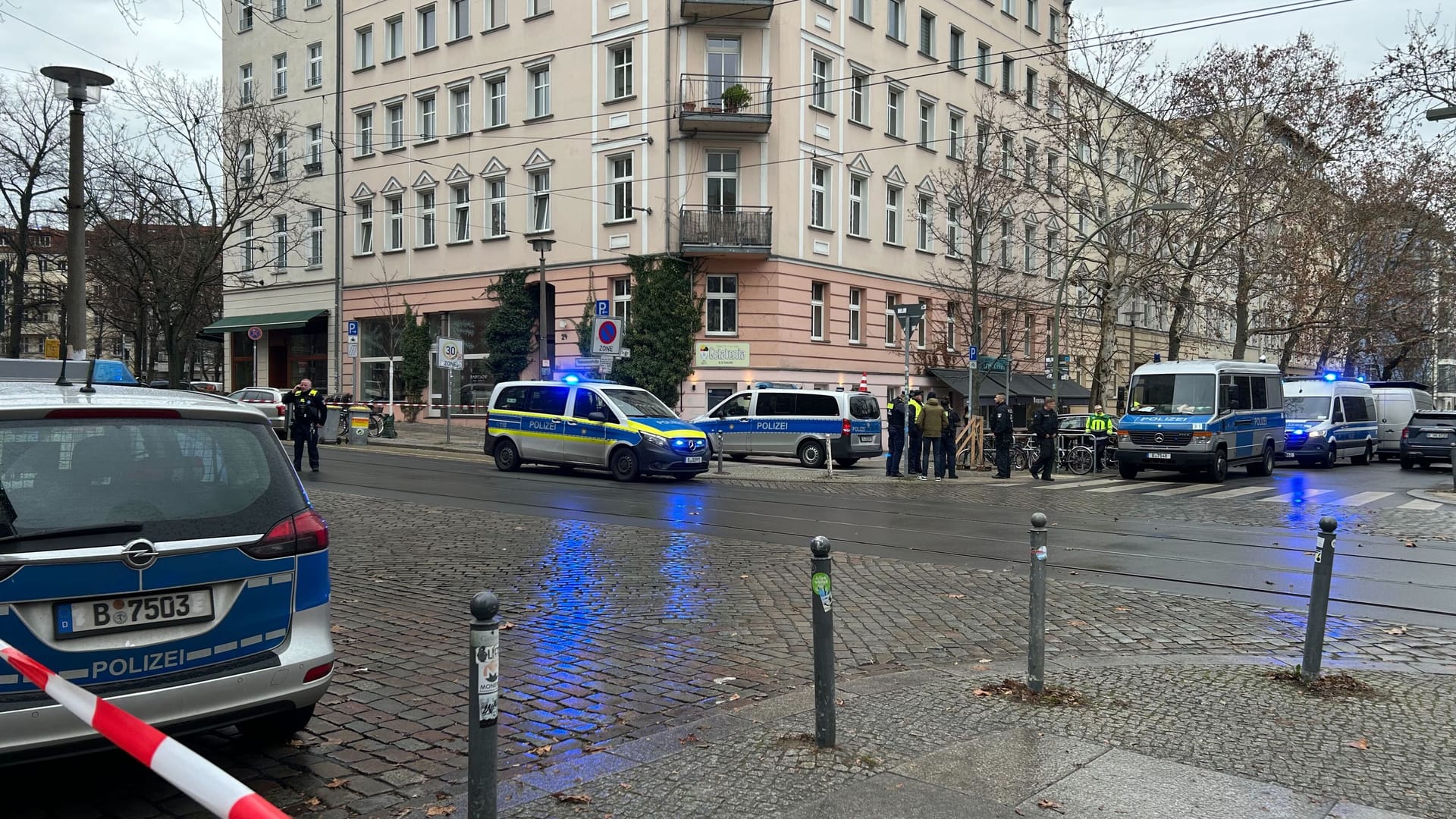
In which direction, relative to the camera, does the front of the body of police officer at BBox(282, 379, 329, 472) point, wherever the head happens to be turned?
toward the camera

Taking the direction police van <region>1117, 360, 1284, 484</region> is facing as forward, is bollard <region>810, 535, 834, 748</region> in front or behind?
in front

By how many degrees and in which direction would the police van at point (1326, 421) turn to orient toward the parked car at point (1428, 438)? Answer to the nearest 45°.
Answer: approximately 90° to its left

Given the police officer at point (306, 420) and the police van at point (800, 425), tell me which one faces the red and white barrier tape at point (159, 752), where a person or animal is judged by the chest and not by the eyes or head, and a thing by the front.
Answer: the police officer

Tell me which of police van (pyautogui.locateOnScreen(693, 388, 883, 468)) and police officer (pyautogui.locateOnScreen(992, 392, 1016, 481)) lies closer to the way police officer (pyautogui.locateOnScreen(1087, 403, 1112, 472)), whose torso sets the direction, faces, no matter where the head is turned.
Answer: the police officer

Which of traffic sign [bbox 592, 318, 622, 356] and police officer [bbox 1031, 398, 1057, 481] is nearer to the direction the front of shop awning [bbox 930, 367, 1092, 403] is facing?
the police officer

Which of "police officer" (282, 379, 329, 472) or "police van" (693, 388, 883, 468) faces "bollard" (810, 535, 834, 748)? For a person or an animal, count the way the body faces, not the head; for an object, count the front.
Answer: the police officer

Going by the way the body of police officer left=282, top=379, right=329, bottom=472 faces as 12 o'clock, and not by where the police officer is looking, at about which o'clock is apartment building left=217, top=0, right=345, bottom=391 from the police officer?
The apartment building is roughly at 6 o'clock from the police officer.

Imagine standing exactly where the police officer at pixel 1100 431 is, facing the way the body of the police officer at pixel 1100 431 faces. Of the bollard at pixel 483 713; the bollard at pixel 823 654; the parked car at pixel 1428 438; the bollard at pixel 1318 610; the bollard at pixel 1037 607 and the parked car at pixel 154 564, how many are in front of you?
5

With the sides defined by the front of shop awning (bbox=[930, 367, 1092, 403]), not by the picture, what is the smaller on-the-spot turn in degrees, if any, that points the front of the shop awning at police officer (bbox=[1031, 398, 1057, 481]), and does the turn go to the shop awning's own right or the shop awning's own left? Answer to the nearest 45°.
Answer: approximately 45° to the shop awning's own right

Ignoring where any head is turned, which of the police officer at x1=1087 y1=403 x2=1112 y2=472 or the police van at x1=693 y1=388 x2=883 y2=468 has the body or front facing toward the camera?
the police officer

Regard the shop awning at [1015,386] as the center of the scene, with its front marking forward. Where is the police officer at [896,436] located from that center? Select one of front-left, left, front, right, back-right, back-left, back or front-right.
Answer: front-right

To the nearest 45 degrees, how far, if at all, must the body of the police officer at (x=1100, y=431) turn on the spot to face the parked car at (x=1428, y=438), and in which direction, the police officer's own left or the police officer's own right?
approximately 135° to the police officer's own left

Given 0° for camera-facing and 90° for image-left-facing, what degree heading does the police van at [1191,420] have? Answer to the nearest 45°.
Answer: approximately 45°

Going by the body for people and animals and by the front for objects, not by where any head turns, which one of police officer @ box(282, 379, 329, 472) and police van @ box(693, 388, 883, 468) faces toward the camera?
the police officer

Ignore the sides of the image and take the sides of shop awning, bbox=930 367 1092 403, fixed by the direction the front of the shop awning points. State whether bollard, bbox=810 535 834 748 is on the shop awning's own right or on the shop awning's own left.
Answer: on the shop awning's own right
